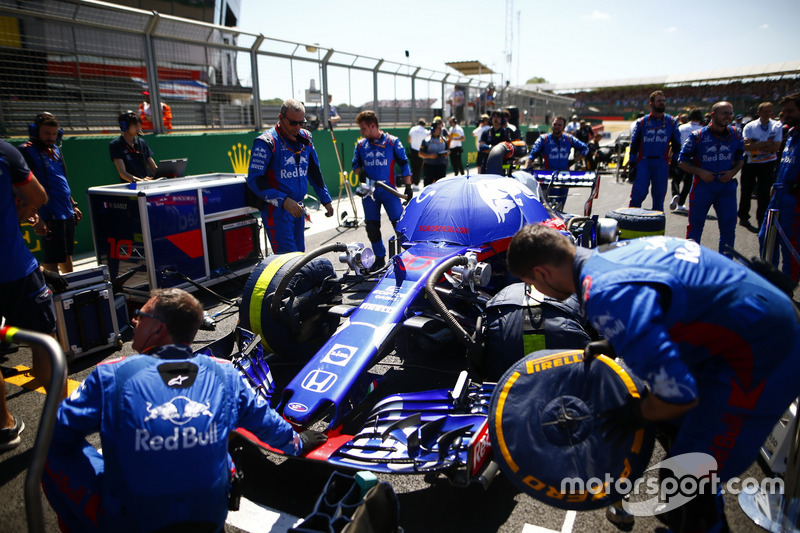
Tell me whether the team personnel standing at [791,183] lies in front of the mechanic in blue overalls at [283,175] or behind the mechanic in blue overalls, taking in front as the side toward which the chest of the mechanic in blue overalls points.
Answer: in front

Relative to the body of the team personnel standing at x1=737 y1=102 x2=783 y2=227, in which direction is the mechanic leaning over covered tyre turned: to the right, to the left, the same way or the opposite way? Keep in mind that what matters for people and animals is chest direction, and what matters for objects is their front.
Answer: to the right

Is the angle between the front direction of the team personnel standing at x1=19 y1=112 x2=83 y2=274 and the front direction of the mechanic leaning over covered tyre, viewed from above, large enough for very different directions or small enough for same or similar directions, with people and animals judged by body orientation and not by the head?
very different directions

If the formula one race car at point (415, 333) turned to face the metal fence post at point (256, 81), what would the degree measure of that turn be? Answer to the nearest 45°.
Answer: approximately 135° to its right

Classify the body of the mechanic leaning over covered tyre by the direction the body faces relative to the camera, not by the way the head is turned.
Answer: to the viewer's left

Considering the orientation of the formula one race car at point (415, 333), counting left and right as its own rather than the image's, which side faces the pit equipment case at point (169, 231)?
right

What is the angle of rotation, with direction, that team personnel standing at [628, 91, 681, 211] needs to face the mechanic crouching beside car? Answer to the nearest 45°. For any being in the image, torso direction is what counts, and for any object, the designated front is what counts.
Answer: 0° — they already face them

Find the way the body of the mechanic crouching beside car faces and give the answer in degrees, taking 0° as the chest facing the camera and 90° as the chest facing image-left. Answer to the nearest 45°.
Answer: approximately 180°

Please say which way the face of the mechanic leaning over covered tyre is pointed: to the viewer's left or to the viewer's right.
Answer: to the viewer's left

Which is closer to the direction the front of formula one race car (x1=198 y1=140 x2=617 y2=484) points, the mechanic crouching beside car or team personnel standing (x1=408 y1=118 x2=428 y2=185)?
the mechanic crouching beside car

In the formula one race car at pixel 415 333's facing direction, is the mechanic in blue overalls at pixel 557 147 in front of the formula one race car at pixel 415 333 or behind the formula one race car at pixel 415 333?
behind

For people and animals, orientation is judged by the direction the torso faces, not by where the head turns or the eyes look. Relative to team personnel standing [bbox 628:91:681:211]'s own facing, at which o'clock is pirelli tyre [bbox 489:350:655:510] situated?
The pirelli tyre is roughly at 12 o'clock from the team personnel standing.

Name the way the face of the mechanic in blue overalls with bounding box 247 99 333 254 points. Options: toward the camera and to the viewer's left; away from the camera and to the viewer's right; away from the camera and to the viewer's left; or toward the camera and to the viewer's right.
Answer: toward the camera and to the viewer's right

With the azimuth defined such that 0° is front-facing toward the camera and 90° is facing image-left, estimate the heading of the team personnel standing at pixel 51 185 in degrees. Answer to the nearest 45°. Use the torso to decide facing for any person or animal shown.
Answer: approximately 315°
